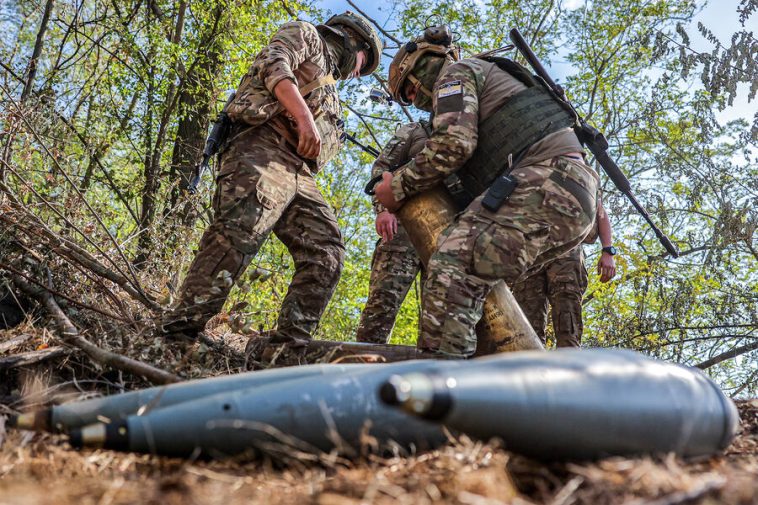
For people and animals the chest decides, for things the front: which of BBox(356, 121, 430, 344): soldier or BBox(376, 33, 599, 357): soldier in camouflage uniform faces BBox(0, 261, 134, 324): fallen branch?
the soldier in camouflage uniform

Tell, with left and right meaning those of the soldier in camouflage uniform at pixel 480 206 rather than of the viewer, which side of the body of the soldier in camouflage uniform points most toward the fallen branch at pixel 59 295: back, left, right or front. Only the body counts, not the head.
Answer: front

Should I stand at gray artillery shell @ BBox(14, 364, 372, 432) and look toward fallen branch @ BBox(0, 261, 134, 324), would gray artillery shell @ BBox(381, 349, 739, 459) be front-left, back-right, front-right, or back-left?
back-right

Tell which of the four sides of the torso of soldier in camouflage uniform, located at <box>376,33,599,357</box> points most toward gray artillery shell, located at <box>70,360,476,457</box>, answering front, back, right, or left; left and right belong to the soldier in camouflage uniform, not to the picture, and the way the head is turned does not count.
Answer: left

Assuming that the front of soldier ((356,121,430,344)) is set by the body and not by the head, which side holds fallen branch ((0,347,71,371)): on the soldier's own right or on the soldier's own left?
on the soldier's own right

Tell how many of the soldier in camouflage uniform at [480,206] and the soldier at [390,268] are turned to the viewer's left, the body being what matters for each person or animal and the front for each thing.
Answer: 1

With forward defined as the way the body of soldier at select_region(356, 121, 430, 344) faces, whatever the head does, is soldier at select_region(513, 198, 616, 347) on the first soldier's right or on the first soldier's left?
on the first soldier's left

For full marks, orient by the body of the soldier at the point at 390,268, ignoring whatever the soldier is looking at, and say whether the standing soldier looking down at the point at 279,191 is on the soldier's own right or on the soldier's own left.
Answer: on the soldier's own right

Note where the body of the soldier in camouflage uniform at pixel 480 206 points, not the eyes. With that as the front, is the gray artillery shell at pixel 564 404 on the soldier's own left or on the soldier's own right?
on the soldier's own left

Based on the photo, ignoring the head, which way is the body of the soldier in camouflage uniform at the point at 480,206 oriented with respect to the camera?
to the viewer's left
